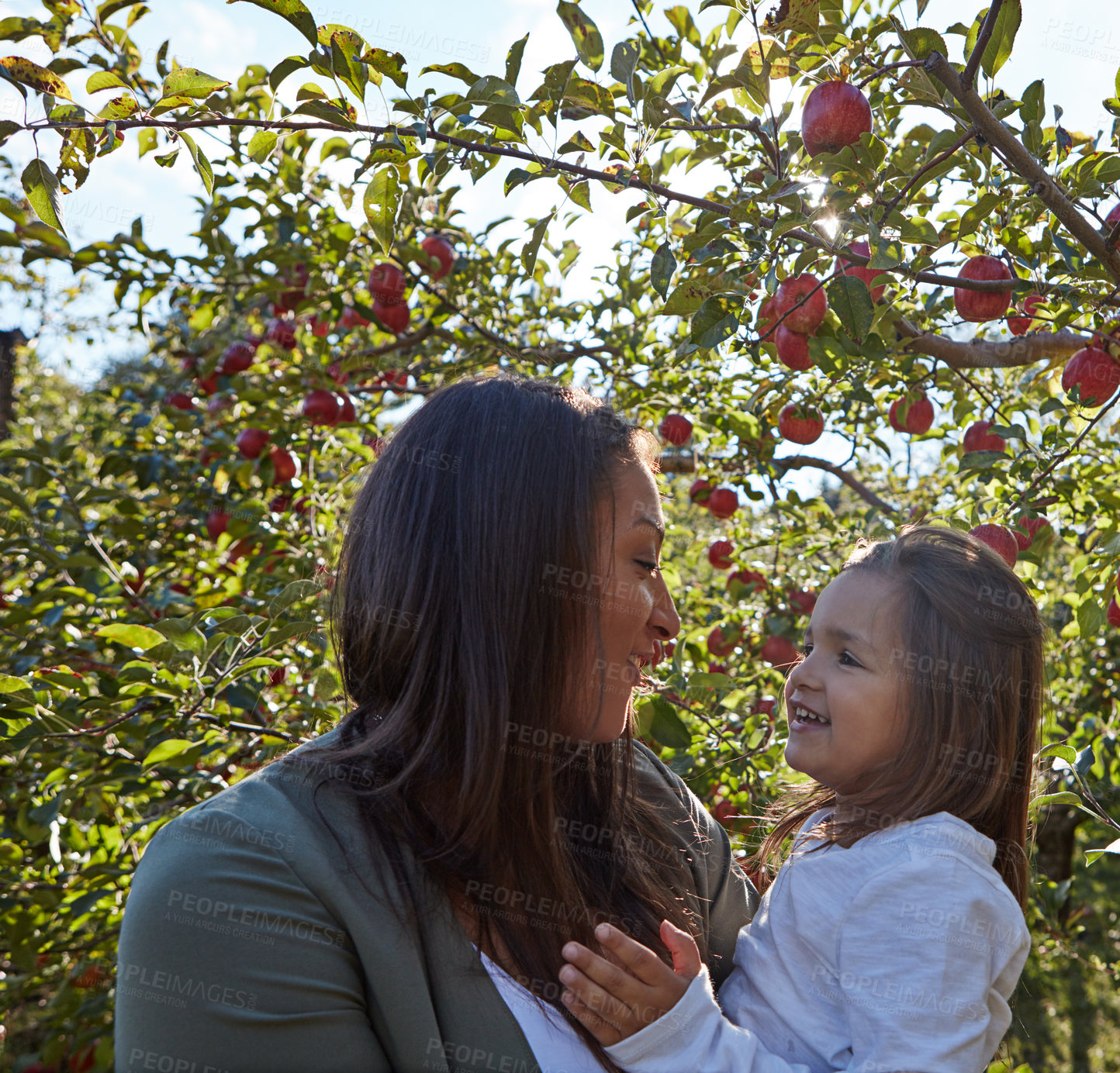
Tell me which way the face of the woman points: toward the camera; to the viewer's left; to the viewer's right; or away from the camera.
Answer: to the viewer's right

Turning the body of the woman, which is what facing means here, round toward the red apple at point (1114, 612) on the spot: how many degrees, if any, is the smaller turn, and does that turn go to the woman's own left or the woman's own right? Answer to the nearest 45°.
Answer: approximately 90° to the woman's own left

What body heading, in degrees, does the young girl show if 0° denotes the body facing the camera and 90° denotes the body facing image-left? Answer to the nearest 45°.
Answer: approximately 90°

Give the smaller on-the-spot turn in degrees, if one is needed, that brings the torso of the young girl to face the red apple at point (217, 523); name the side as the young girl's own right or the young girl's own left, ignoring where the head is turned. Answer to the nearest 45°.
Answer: approximately 45° to the young girl's own right

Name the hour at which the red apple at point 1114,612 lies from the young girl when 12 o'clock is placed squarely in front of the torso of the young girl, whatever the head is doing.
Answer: The red apple is roughly at 4 o'clock from the young girl.

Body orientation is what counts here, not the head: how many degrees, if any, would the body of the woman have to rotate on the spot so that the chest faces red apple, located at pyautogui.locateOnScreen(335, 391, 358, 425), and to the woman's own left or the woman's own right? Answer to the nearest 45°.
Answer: approximately 135° to the woman's own left

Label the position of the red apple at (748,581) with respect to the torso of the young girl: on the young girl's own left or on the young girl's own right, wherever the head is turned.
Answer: on the young girl's own right

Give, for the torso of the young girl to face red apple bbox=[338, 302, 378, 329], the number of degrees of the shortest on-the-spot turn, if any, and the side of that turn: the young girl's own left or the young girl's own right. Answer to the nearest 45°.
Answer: approximately 45° to the young girl's own right

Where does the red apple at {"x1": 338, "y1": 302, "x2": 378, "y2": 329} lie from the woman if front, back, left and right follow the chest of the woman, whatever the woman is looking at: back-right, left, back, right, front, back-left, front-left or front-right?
back-left

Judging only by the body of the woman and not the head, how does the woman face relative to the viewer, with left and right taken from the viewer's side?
facing the viewer and to the right of the viewer
